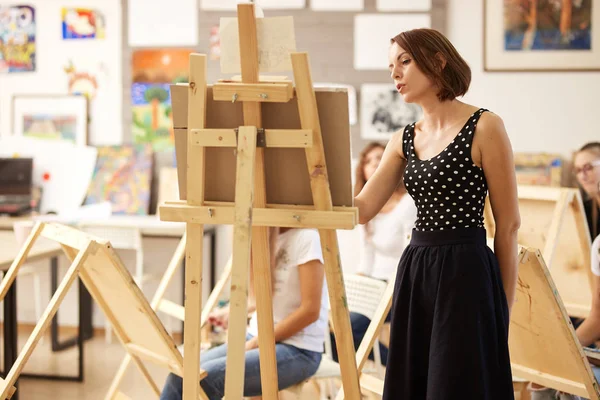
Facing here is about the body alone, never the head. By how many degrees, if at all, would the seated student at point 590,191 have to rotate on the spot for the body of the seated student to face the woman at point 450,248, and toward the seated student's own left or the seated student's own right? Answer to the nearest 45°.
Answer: approximately 45° to the seated student's own left

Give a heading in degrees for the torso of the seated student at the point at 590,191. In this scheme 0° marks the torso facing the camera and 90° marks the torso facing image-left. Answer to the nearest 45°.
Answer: approximately 45°

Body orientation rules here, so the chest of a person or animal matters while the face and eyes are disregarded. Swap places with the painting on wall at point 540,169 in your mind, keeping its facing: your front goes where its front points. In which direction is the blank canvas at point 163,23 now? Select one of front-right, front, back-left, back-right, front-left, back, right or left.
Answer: right

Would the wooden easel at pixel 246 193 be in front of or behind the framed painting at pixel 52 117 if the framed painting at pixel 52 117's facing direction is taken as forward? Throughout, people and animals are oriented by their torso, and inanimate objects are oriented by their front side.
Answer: in front

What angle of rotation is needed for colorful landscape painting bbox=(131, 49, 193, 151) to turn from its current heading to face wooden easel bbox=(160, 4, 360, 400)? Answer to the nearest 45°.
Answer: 0° — it already faces it

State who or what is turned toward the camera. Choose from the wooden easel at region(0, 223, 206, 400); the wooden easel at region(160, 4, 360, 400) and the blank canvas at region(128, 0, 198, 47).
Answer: the blank canvas

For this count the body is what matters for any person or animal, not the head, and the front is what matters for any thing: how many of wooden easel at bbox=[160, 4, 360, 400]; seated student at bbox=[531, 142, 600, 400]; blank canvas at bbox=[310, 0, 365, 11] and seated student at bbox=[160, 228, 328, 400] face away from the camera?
1

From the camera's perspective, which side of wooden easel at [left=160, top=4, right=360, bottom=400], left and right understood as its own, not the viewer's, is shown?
back

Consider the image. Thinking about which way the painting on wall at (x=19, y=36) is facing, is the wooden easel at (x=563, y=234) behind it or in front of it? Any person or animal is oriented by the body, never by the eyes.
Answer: in front

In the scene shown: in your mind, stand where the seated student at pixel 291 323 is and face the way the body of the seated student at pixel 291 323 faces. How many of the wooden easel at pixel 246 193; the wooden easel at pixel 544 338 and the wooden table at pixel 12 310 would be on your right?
1

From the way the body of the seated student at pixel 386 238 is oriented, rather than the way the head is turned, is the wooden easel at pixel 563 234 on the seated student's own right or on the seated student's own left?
on the seated student's own left

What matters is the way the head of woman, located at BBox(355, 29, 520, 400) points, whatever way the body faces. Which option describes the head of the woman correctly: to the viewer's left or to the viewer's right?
to the viewer's left
